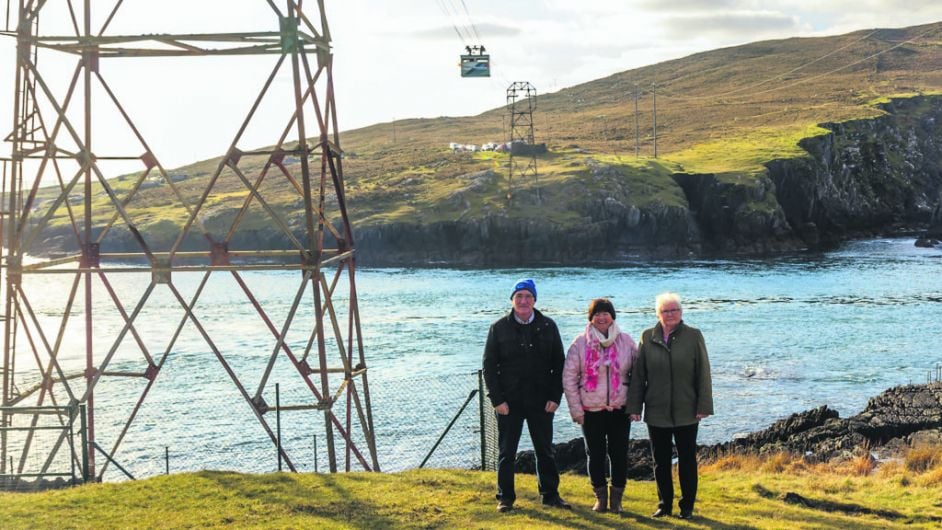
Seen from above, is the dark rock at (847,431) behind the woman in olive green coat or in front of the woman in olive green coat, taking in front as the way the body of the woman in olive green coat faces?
behind

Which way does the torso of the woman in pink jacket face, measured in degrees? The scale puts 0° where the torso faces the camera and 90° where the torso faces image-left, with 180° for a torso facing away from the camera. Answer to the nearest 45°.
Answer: approximately 0°

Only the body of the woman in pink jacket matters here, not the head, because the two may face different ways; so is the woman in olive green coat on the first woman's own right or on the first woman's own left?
on the first woman's own left

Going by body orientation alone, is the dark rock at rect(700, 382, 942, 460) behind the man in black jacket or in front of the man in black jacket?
behind

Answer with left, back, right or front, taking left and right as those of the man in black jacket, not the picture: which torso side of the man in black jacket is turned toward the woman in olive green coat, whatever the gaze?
left

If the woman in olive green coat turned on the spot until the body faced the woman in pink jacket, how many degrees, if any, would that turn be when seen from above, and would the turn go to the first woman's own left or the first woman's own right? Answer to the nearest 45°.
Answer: approximately 90° to the first woman's own right

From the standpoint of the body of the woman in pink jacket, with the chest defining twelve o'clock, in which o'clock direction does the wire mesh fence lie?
The wire mesh fence is roughly at 5 o'clock from the woman in pink jacket.
